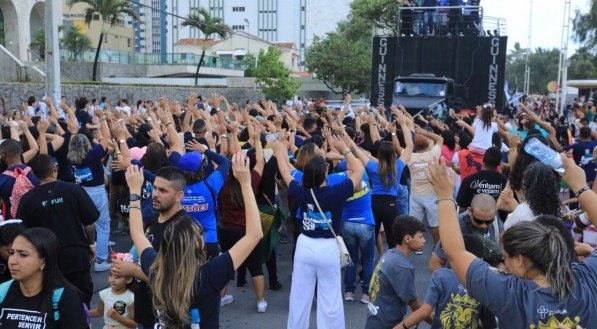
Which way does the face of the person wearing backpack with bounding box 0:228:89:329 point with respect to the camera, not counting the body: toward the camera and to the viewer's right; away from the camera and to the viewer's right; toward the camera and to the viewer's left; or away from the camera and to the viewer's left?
toward the camera and to the viewer's left

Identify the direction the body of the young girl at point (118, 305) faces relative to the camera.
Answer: toward the camera

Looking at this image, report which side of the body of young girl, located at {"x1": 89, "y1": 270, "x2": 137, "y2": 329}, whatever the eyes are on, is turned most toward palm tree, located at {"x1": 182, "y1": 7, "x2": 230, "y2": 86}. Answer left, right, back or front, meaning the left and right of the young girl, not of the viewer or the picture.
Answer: back

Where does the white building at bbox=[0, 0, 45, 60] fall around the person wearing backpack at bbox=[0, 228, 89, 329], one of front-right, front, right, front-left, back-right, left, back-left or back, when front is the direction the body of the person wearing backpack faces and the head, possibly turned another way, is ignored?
back-right

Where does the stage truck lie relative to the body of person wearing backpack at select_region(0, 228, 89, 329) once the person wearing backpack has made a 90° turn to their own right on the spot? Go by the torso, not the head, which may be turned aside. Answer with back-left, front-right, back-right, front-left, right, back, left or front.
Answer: right

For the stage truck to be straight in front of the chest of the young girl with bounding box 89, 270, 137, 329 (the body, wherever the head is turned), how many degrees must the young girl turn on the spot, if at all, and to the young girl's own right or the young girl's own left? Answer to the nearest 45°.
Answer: approximately 135° to the young girl's own left

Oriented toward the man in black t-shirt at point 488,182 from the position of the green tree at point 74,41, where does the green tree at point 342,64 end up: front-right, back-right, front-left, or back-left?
front-left

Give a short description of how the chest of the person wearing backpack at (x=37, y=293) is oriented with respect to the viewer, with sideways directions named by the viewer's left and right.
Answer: facing the viewer and to the left of the viewer

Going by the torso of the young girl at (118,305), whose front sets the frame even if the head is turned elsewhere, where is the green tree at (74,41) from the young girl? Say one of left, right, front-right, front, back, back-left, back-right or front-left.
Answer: back

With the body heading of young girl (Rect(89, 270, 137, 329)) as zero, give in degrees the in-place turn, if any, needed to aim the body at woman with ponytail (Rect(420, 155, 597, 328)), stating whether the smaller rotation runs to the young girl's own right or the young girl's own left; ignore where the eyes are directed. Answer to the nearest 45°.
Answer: approximately 45° to the young girl's own left

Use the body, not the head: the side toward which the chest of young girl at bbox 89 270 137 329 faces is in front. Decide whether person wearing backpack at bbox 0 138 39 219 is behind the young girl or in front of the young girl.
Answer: behind

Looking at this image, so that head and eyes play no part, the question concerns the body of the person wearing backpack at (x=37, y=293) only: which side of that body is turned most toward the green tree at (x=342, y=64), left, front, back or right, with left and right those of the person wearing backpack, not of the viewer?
back

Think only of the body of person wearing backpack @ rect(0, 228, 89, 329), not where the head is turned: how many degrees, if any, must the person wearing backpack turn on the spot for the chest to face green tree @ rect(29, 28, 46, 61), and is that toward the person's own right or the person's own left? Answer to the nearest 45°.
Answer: approximately 135° to the person's own right

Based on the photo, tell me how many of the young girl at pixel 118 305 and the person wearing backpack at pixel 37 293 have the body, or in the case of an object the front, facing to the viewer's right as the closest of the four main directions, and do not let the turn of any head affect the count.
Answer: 0

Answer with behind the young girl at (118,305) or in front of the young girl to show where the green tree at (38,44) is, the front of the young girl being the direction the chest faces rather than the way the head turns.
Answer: behind

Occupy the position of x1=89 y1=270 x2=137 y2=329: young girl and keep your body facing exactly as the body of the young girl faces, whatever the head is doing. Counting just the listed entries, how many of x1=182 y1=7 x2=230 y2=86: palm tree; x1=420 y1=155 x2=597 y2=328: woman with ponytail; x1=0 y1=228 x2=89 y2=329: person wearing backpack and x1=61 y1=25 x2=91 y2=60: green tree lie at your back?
2

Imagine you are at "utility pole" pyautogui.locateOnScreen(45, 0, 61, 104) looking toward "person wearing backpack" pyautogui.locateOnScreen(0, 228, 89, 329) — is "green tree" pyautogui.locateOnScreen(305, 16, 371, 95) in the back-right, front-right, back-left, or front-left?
back-left
